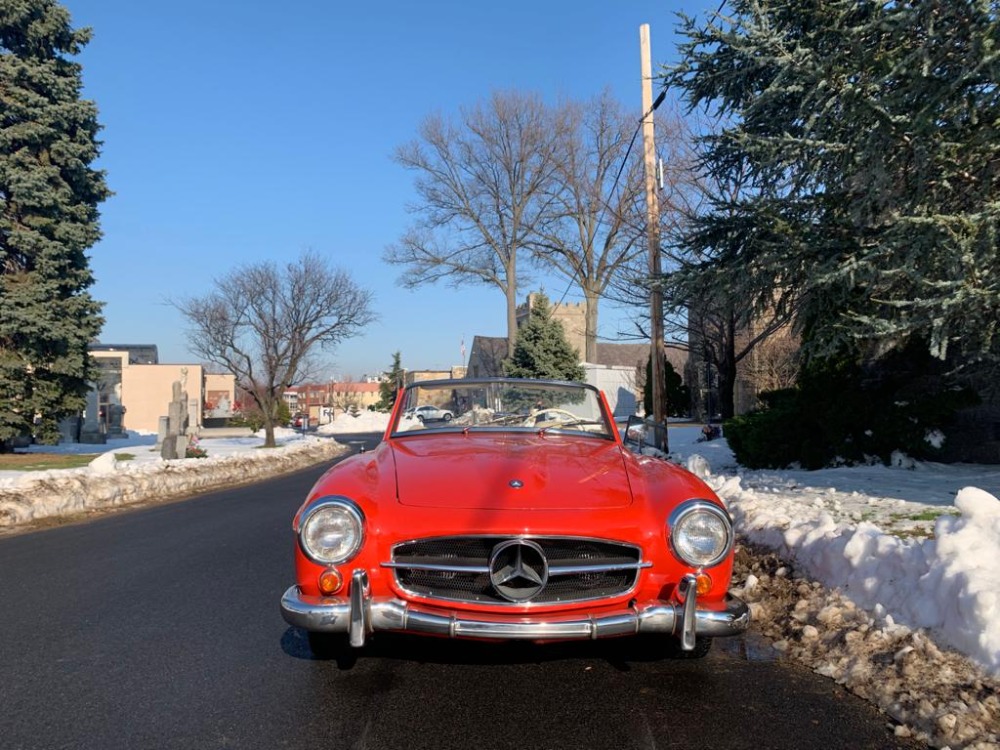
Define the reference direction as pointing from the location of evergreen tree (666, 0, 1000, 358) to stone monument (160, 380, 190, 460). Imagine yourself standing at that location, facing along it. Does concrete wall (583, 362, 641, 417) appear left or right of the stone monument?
right

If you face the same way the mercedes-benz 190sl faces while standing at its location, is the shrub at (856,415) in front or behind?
behind

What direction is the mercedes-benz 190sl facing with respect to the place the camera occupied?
facing the viewer

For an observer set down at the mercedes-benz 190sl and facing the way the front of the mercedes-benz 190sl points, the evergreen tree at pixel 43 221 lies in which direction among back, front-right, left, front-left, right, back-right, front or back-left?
back-right

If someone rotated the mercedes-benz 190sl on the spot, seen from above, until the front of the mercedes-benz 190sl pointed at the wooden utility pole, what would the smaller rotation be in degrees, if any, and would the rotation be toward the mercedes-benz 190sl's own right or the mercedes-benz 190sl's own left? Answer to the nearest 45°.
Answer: approximately 180°

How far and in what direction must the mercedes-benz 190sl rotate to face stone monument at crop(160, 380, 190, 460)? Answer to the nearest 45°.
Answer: approximately 135° to its right

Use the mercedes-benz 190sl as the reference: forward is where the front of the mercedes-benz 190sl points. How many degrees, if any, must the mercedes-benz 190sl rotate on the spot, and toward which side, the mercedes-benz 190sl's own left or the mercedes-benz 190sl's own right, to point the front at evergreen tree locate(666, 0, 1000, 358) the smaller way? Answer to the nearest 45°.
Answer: approximately 135° to the mercedes-benz 190sl's own left

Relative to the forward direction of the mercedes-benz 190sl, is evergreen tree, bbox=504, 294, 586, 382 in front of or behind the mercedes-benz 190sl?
behind

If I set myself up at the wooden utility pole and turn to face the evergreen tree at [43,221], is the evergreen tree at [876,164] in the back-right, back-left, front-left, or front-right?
back-left

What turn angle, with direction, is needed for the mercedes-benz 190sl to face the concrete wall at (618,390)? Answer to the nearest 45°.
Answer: approximately 180°
